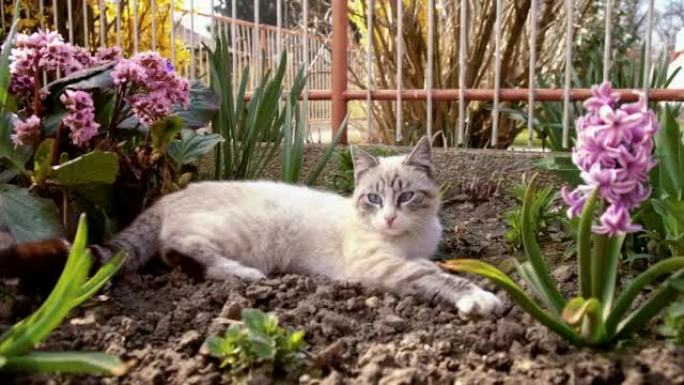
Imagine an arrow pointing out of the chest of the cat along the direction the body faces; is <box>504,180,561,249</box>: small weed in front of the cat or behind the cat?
in front

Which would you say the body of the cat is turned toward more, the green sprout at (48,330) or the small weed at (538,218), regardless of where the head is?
the small weed

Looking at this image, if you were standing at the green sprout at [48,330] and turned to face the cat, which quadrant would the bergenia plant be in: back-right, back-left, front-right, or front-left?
front-left

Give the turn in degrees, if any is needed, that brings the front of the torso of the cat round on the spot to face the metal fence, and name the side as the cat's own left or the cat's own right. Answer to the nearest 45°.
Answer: approximately 90° to the cat's own left

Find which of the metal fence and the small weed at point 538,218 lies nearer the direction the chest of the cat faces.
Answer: the small weed

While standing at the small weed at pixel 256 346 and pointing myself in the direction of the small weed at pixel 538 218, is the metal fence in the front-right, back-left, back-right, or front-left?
front-left

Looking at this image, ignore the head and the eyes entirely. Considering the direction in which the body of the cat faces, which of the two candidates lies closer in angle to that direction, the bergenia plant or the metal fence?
the metal fence

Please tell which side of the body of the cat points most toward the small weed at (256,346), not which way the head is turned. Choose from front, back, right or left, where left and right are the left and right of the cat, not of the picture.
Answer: right

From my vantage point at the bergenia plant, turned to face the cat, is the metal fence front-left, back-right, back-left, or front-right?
front-left

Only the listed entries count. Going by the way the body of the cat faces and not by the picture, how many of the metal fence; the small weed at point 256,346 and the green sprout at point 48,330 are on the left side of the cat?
1

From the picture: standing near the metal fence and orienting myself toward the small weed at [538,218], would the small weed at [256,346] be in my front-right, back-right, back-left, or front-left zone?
front-right

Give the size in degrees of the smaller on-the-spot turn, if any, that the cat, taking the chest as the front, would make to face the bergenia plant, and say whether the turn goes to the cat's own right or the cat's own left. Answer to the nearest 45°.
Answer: approximately 180°

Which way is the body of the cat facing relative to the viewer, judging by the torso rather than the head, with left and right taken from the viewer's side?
facing to the right of the viewer

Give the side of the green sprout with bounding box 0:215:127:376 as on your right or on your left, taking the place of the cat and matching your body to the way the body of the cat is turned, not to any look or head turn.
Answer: on your right
